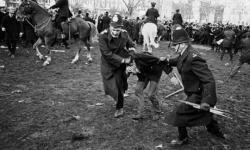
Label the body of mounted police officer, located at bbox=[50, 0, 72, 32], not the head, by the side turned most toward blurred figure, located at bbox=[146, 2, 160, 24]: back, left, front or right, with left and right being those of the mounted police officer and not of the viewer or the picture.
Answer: back

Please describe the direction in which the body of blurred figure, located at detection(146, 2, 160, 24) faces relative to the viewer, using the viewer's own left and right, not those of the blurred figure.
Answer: facing away from the viewer

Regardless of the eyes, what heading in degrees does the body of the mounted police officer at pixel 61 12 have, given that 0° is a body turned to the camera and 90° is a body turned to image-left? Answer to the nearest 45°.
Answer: approximately 90°

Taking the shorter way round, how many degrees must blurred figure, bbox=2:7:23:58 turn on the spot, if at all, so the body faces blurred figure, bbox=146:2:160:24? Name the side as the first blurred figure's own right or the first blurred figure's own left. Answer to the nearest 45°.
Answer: approximately 90° to the first blurred figure's own left

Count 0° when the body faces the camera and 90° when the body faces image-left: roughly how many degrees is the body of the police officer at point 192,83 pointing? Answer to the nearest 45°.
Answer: approximately 90°

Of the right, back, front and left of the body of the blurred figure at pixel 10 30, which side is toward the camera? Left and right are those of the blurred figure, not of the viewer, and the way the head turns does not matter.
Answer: front

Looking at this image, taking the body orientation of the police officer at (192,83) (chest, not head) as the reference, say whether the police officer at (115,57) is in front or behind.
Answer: in front

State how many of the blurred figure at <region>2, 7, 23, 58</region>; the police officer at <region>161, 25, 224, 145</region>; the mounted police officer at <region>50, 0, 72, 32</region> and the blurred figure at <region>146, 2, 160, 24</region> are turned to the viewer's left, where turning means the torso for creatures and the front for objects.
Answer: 2

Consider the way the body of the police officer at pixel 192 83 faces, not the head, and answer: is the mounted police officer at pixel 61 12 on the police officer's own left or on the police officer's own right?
on the police officer's own right

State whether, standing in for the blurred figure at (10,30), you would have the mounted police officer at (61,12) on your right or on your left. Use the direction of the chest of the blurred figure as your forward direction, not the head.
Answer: on your left
